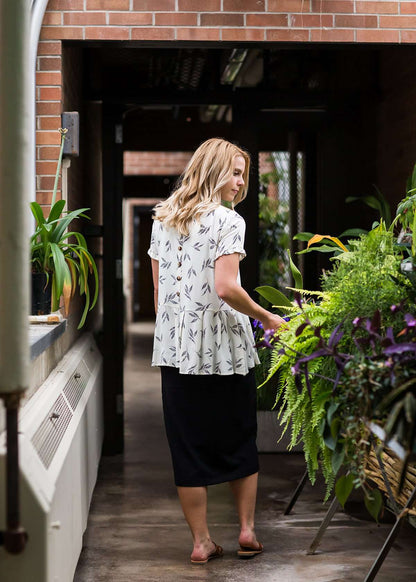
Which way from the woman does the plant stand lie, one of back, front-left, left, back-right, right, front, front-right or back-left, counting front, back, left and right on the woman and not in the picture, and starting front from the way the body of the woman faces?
right

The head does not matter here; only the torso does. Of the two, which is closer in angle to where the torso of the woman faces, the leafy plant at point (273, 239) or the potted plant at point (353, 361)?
the leafy plant

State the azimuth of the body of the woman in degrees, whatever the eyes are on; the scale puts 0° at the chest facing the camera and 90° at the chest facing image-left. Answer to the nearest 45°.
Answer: approximately 225°

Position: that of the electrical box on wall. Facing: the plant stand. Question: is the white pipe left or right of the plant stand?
right

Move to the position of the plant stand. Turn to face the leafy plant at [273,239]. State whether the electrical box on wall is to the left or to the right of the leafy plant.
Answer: left

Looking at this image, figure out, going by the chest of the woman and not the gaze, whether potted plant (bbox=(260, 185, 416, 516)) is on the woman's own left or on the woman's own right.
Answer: on the woman's own right

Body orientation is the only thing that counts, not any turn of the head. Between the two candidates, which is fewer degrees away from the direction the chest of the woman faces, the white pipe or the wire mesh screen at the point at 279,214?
the wire mesh screen

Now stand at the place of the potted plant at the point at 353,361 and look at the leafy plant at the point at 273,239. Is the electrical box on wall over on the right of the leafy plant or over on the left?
left

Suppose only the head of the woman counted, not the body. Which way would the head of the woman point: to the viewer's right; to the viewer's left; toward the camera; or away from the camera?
to the viewer's right

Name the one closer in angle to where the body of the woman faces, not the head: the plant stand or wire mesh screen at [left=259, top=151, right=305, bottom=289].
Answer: the wire mesh screen
